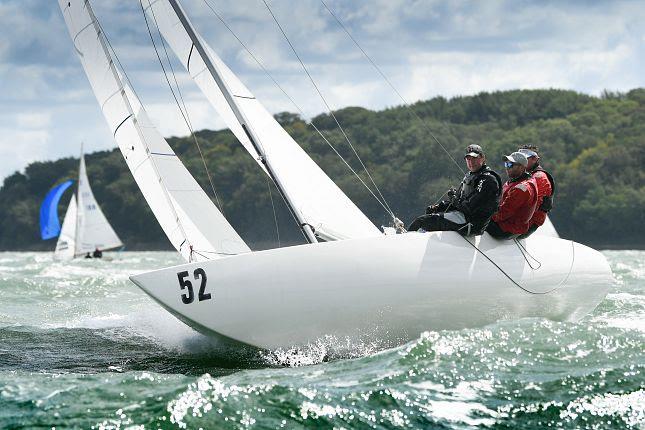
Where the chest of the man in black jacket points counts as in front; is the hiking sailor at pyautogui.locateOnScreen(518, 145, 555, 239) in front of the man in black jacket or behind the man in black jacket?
behind

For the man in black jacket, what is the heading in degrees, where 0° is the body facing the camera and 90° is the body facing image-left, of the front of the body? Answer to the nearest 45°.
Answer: approximately 45°

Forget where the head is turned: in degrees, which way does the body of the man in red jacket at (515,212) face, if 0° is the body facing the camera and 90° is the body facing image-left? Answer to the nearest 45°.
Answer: approximately 45°
